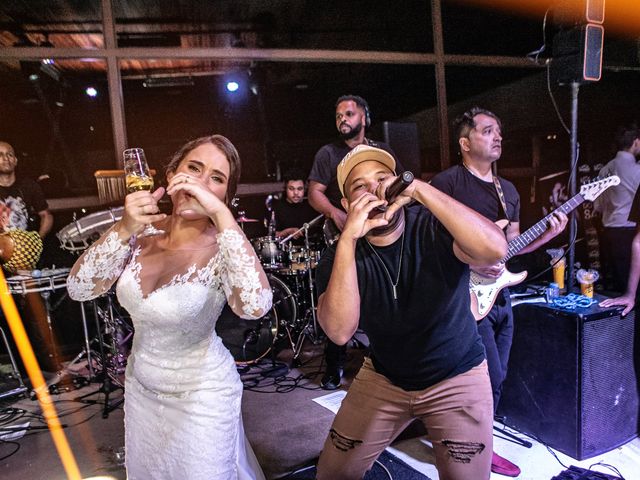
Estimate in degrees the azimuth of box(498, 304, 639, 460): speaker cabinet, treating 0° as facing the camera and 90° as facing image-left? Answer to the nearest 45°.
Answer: approximately 315°

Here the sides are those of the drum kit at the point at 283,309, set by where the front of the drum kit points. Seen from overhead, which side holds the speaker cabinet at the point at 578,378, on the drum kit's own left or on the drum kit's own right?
on the drum kit's own left

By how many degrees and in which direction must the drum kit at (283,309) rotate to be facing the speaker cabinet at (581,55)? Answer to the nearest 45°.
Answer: approximately 90° to its left

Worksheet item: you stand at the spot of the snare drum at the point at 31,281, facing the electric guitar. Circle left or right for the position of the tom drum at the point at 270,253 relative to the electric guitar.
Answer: left

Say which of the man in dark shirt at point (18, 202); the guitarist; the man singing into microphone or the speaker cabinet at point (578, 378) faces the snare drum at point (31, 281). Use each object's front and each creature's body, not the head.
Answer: the man in dark shirt

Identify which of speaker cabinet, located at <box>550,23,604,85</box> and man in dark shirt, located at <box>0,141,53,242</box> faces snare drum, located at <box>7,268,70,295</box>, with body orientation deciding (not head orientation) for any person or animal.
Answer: the man in dark shirt

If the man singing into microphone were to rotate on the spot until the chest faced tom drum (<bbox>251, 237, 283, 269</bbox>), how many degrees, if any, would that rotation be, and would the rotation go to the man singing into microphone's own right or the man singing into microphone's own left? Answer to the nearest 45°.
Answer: approximately 135° to the man singing into microphone's own right

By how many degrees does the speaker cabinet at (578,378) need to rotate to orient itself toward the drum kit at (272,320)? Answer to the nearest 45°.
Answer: approximately 135° to its right

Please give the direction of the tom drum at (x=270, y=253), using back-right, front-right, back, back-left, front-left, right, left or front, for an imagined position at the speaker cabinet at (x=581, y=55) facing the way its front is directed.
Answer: back-right

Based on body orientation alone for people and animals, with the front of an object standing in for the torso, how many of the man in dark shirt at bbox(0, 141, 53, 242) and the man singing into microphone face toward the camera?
2

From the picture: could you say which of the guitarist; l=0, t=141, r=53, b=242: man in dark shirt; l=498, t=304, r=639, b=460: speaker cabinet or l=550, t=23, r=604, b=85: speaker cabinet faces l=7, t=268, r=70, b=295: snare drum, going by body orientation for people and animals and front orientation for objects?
the man in dark shirt
